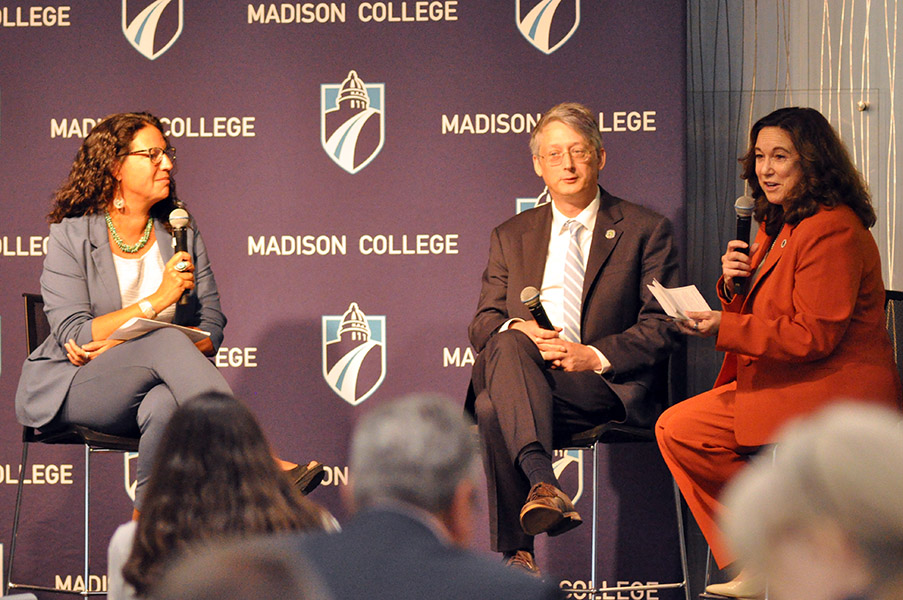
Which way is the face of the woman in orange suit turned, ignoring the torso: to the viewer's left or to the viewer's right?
to the viewer's left

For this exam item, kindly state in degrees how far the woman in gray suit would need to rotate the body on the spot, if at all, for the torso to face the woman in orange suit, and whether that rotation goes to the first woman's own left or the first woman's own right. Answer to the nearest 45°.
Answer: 0° — they already face them

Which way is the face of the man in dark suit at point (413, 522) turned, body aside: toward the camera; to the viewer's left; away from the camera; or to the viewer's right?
away from the camera

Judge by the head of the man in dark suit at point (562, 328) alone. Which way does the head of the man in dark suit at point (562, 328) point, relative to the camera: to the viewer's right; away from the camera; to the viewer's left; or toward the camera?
toward the camera

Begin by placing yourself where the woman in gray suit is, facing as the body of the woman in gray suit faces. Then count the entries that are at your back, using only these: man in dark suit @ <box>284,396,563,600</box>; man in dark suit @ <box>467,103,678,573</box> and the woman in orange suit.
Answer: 0

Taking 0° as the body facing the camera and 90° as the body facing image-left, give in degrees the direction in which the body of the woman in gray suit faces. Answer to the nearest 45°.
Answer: approximately 315°

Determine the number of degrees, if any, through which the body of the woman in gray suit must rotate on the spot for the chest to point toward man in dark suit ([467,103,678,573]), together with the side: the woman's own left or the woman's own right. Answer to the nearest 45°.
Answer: approximately 45° to the woman's own left

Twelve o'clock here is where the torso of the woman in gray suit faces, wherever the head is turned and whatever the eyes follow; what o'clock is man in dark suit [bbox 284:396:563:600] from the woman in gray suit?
The man in dark suit is roughly at 1 o'clock from the woman in gray suit.

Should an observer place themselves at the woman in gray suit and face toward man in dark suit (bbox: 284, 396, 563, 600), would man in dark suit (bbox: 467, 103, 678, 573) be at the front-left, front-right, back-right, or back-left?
front-left

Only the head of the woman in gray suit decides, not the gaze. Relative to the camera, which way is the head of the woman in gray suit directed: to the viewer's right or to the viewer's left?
to the viewer's right
